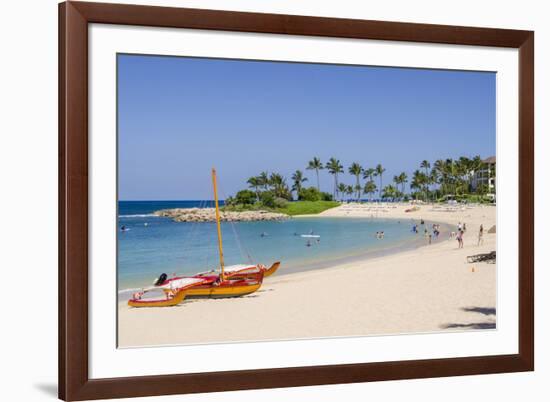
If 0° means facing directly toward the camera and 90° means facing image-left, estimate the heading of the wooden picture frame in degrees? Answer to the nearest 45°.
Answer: approximately 315°
